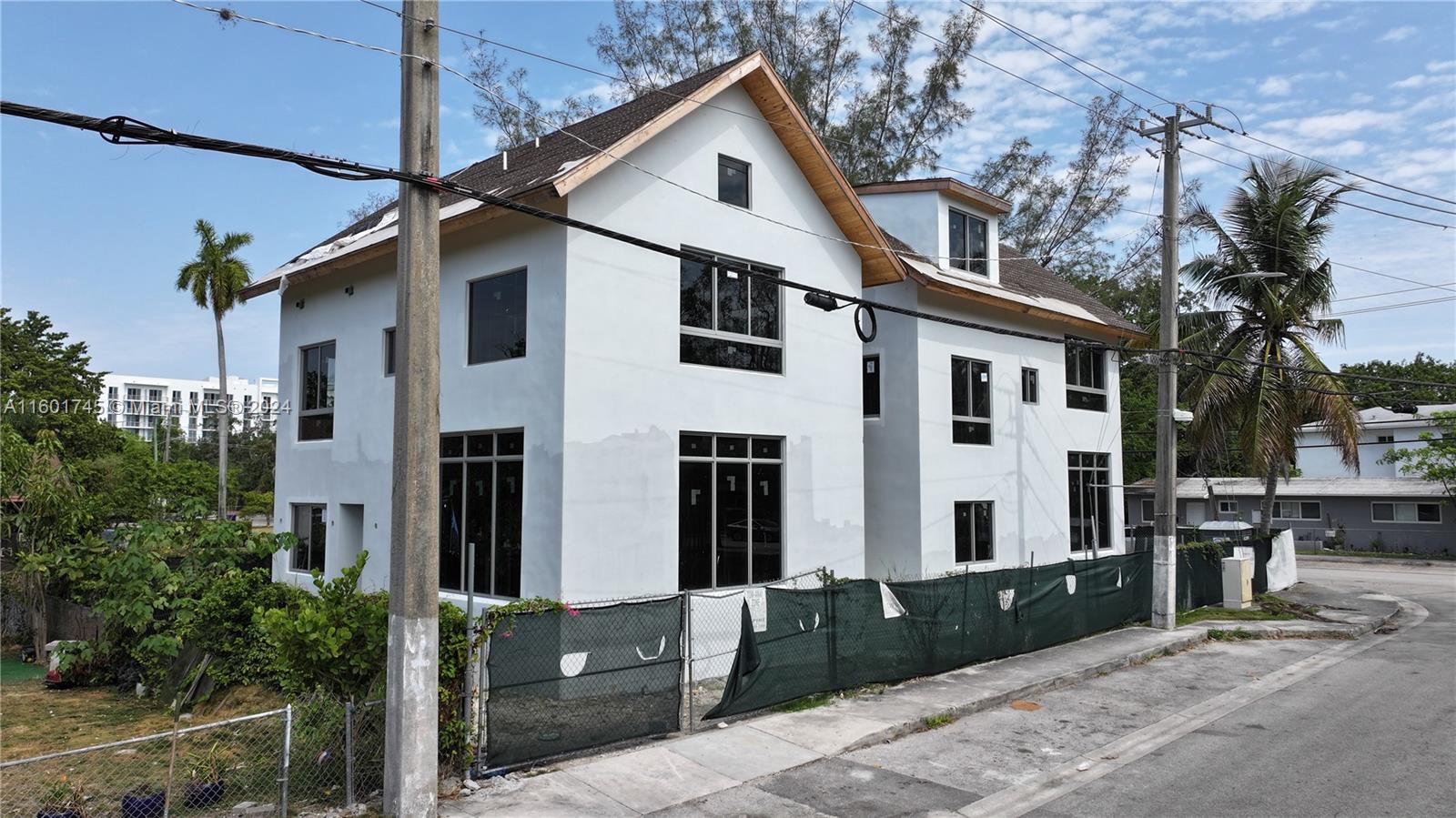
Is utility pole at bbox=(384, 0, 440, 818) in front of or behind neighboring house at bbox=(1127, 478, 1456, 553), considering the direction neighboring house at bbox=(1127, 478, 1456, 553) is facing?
in front

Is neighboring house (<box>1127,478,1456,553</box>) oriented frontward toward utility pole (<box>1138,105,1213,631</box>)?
yes

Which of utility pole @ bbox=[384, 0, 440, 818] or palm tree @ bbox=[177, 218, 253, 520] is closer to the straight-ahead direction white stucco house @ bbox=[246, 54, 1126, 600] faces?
the utility pole

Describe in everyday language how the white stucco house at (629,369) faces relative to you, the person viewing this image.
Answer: facing the viewer and to the right of the viewer

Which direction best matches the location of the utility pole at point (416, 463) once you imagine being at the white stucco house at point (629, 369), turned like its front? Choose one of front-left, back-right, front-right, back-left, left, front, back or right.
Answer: front-right

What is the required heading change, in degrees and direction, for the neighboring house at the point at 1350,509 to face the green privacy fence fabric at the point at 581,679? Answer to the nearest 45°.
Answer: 0° — it already faces it

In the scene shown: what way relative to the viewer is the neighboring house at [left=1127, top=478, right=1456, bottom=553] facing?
toward the camera

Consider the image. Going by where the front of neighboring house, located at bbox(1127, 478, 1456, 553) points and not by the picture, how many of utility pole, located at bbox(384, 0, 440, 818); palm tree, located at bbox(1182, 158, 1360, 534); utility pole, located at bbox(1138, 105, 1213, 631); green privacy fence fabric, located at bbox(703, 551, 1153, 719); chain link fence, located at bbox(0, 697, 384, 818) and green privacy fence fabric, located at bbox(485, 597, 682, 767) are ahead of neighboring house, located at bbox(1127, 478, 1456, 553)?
6

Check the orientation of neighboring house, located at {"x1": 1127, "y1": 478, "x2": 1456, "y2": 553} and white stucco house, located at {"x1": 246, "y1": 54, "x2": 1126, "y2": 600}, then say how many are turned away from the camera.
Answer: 0

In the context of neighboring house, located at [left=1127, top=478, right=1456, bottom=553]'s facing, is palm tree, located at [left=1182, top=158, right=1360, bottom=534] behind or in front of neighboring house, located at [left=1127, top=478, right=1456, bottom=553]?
in front

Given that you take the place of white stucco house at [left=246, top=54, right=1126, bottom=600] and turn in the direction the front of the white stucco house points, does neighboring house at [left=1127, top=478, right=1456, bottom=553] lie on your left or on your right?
on your left

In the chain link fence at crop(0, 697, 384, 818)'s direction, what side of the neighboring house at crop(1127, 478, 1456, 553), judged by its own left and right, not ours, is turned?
front

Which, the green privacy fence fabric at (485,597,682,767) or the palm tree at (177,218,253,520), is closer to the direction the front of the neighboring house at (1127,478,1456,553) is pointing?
the green privacy fence fabric
